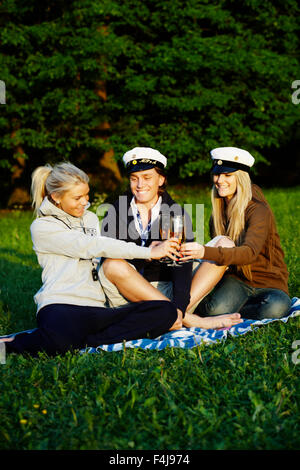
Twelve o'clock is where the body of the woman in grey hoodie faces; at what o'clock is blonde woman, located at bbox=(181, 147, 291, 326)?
The blonde woman is roughly at 10 o'clock from the woman in grey hoodie.

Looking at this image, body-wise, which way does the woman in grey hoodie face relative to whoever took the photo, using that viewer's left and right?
facing the viewer and to the right of the viewer

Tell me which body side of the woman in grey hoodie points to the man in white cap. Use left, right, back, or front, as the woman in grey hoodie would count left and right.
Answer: left
